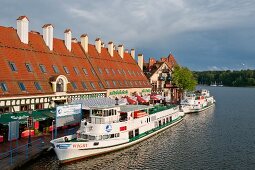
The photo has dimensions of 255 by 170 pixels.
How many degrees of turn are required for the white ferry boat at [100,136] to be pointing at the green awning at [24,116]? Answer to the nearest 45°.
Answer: approximately 45° to its right

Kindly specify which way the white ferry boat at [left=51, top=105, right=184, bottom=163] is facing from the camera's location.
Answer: facing the viewer and to the left of the viewer

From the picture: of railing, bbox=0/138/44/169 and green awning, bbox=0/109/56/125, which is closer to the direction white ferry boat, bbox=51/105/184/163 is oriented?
the railing

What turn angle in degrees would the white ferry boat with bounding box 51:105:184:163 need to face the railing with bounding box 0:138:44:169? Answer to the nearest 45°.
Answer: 0° — it already faces it
